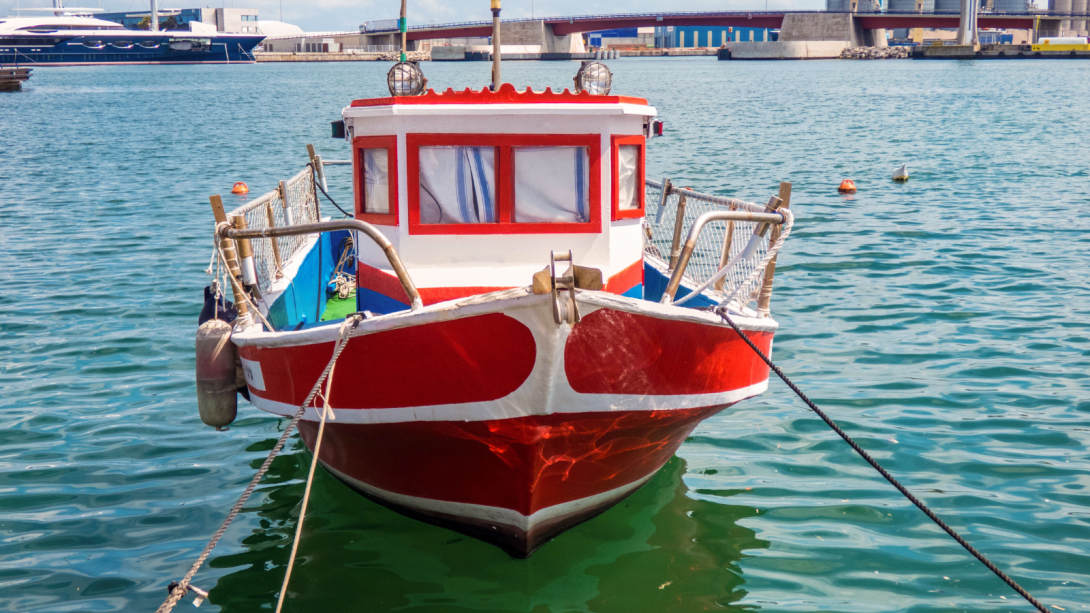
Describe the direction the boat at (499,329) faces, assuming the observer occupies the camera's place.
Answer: facing the viewer

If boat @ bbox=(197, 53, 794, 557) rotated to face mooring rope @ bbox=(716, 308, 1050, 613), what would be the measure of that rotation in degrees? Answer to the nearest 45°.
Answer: approximately 45° to its left
